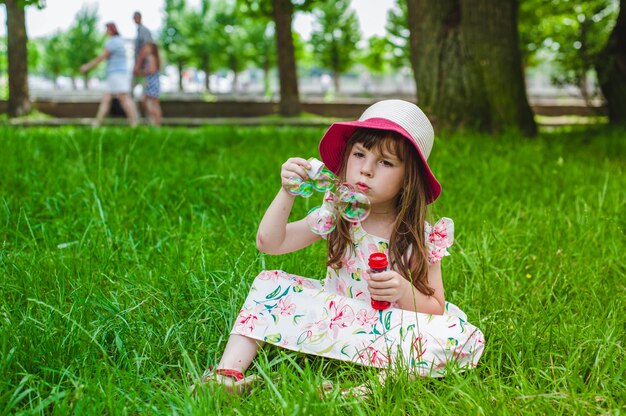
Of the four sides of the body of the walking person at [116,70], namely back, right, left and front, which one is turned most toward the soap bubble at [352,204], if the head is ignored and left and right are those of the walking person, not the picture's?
left

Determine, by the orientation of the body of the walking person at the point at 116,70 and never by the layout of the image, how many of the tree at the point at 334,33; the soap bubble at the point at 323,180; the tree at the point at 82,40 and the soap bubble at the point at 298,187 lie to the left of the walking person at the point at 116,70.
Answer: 2

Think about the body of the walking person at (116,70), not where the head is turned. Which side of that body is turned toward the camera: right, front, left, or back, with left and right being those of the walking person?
left

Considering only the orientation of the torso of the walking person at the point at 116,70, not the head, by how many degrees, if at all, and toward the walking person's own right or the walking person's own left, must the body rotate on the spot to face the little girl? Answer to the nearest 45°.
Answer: approximately 90° to the walking person's own left

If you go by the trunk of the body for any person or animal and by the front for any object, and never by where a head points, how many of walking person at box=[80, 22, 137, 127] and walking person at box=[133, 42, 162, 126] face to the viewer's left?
2

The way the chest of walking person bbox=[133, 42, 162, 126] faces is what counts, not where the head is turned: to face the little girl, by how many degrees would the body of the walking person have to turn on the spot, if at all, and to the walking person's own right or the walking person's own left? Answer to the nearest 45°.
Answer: approximately 90° to the walking person's own left

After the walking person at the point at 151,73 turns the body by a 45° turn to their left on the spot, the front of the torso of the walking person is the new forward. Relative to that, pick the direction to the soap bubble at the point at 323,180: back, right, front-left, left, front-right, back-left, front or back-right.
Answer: front-left

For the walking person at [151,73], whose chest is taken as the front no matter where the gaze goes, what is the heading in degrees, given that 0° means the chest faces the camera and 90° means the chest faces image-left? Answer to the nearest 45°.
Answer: approximately 90°
